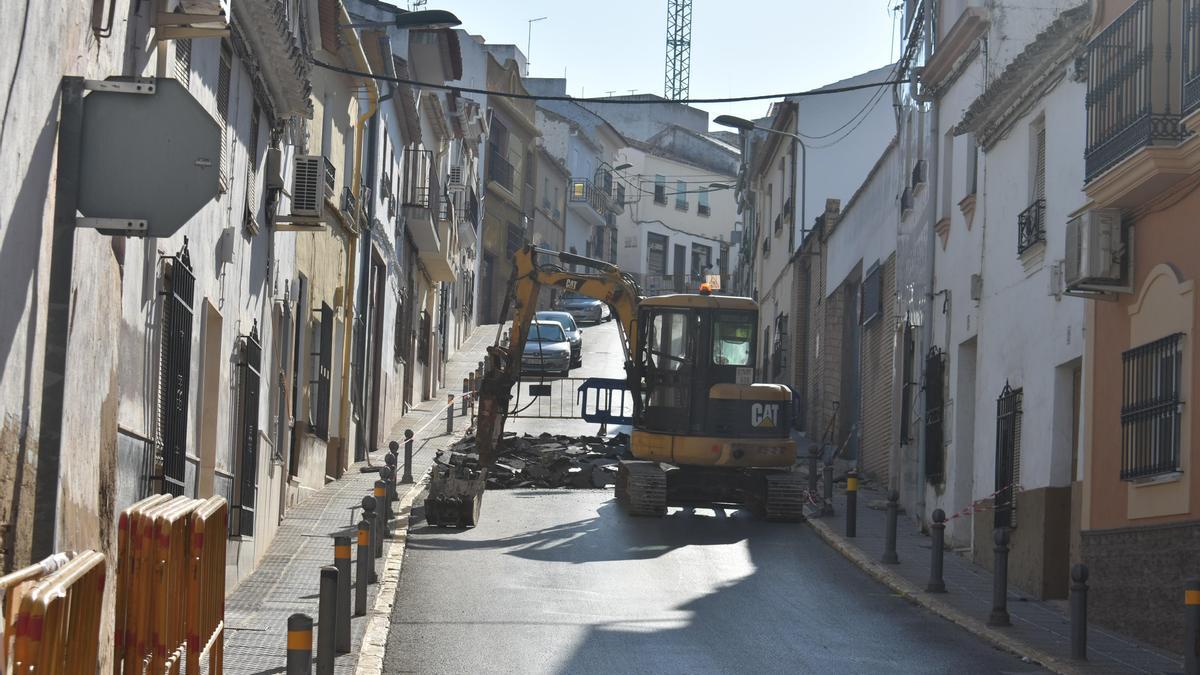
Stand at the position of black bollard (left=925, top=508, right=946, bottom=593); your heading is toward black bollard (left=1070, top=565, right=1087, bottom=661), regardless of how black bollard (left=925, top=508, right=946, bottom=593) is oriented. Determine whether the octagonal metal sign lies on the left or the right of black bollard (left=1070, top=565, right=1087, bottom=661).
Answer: right

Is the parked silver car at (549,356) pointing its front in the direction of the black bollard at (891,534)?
yes

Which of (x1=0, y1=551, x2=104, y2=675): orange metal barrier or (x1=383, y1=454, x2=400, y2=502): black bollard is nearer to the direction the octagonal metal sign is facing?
the black bollard

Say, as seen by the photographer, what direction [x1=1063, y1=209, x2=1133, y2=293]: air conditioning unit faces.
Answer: facing to the left of the viewer

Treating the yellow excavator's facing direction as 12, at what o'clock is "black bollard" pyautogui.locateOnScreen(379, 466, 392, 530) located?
The black bollard is roughly at 10 o'clock from the yellow excavator.

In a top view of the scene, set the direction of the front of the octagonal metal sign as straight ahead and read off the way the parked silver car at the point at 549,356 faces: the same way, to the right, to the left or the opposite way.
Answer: the opposite way

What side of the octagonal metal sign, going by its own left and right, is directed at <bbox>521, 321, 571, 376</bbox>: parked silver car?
front

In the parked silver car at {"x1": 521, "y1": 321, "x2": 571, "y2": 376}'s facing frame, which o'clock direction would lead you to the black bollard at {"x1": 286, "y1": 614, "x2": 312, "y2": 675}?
The black bollard is roughly at 12 o'clock from the parked silver car.

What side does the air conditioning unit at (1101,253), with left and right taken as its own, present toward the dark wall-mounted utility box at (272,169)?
front

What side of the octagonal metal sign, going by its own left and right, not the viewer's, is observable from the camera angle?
back

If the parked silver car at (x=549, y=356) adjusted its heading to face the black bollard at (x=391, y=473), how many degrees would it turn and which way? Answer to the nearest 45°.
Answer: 0° — it already faces it

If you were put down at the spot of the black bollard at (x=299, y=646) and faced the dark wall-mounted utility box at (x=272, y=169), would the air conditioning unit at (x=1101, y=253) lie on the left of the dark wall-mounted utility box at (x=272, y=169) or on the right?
right

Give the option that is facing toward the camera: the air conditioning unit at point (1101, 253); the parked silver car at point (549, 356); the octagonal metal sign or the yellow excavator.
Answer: the parked silver car
